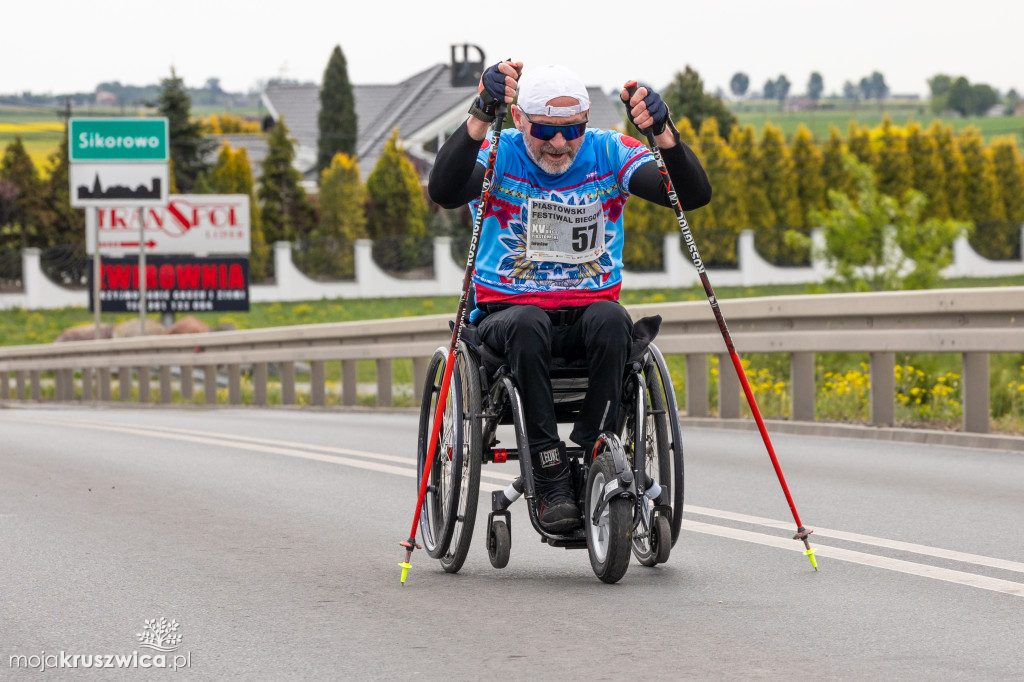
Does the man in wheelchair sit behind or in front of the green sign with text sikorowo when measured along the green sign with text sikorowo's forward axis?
in front

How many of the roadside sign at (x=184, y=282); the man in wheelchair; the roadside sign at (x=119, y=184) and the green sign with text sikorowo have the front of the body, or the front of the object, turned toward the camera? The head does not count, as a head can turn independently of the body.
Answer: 4

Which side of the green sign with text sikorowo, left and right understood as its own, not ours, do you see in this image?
front

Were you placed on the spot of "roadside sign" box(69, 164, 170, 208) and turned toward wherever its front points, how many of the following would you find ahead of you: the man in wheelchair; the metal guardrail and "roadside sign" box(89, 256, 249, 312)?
2

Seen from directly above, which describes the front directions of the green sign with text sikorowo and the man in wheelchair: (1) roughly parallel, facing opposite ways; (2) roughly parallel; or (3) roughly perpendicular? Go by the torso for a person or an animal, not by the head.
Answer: roughly parallel

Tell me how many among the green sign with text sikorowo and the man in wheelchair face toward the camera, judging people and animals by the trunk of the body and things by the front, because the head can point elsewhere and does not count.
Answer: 2

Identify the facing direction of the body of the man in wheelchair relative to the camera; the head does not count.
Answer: toward the camera

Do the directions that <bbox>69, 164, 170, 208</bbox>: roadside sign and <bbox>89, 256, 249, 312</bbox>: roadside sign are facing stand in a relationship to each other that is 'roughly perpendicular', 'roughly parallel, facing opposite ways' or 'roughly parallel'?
roughly parallel

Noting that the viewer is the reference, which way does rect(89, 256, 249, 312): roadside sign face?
facing the viewer

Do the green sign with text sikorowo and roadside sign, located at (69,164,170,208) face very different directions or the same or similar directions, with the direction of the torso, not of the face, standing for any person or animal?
same or similar directions
